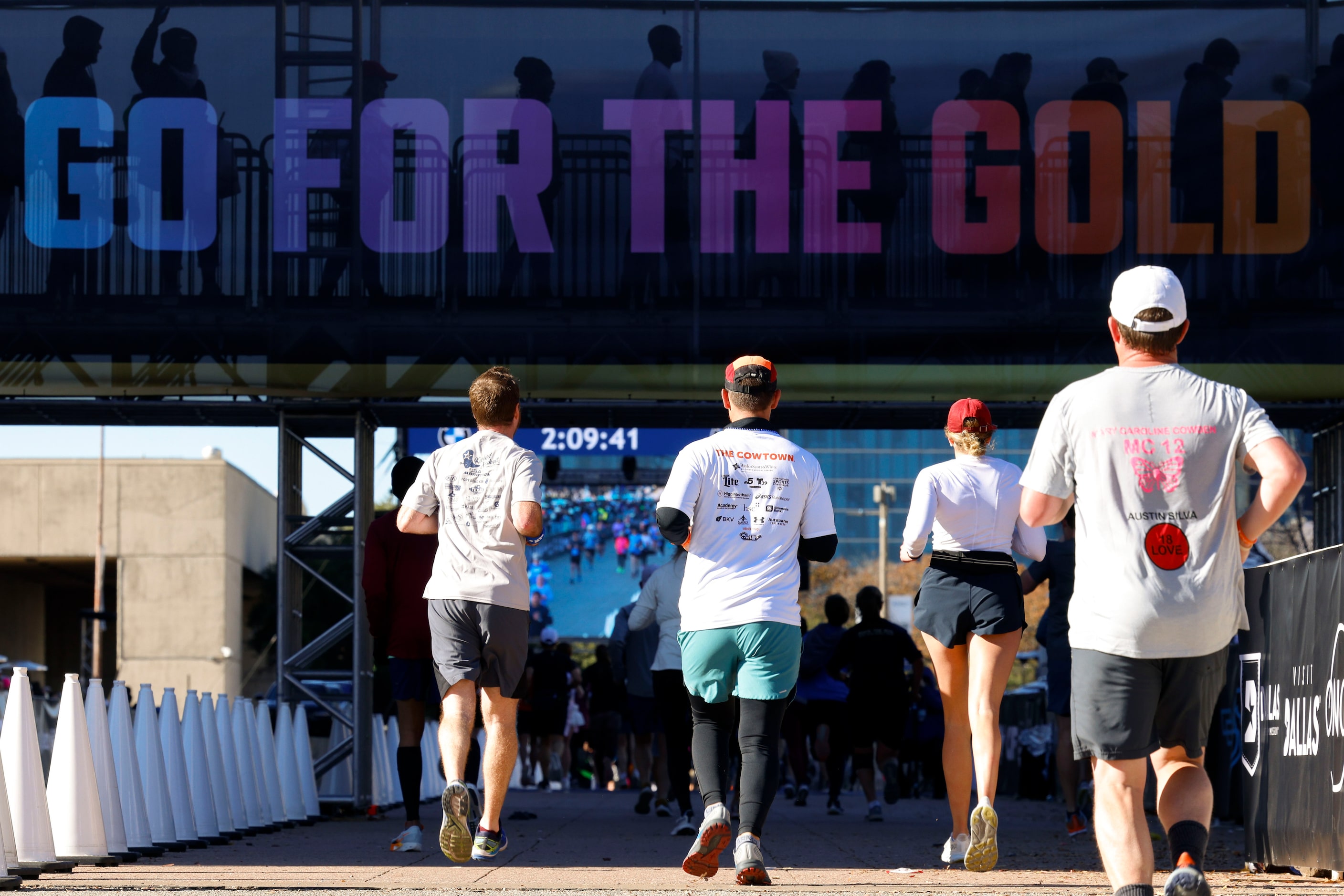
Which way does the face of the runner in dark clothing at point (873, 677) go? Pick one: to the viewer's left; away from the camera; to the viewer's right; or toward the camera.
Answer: away from the camera

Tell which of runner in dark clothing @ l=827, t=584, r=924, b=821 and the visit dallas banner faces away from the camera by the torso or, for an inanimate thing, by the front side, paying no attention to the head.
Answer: the runner in dark clothing

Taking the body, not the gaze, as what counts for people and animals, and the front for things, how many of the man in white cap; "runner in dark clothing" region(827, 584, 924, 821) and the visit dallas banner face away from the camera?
2

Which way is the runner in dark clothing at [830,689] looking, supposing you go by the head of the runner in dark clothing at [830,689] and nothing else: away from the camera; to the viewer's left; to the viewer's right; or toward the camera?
away from the camera

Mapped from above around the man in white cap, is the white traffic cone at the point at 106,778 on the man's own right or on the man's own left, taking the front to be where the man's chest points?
on the man's own left

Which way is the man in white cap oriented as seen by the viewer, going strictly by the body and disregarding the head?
away from the camera

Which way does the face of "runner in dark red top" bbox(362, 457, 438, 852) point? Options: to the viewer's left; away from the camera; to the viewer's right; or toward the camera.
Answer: away from the camera

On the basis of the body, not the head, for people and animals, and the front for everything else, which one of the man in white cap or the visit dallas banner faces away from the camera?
the man in white cap

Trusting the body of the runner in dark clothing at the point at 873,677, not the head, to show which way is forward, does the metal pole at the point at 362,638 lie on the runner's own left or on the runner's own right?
on the runner's own left

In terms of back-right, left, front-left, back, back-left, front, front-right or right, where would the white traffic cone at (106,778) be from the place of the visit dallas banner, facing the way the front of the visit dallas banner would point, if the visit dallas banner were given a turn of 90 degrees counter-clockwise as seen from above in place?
back-right

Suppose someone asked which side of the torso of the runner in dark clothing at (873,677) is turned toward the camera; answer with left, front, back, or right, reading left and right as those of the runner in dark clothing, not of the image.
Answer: back

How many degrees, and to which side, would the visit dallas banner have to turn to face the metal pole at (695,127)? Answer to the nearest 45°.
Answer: approximately 90° to its right

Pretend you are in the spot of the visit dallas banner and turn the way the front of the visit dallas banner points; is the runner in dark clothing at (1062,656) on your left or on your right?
on your right

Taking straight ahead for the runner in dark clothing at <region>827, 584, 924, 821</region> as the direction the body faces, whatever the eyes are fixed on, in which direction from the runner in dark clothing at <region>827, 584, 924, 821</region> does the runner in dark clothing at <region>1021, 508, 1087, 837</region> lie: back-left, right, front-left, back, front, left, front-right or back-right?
back-right

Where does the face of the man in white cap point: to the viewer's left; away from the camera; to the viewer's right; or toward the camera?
away from the camera
